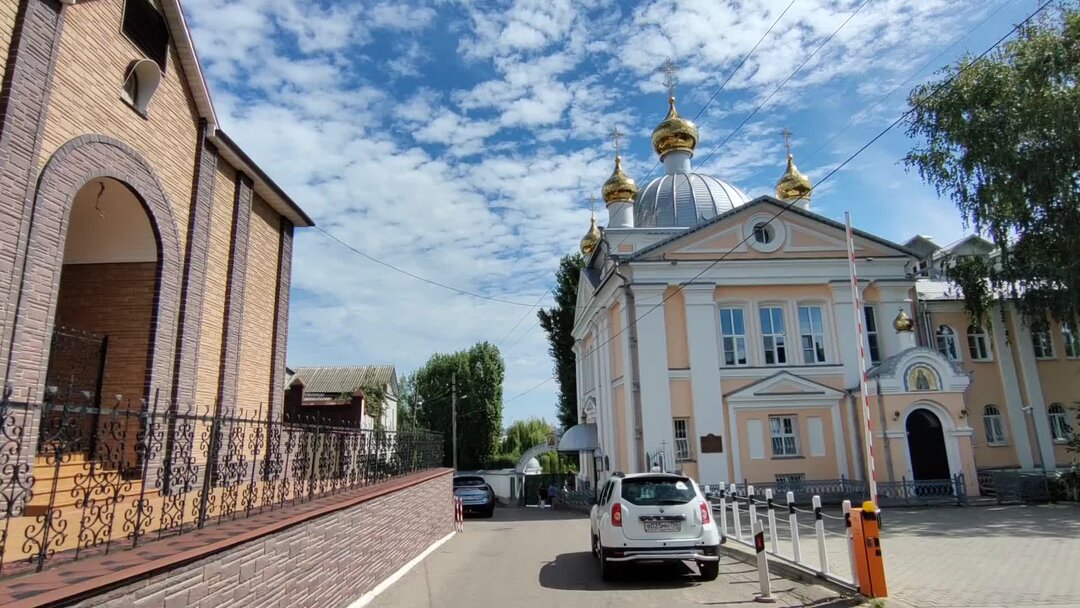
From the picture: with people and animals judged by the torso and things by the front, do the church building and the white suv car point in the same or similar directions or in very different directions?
very different directions

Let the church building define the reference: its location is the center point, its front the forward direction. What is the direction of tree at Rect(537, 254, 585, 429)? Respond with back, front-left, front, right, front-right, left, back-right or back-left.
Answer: back-right

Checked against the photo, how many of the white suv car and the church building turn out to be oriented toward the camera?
1

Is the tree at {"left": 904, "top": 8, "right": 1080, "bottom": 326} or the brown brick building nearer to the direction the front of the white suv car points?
the tree

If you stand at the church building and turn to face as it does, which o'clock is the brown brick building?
The brown brick building is roughly at 1 o'clock from the church building.

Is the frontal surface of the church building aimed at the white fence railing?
yes

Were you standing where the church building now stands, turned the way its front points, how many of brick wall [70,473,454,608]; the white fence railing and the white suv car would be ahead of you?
3

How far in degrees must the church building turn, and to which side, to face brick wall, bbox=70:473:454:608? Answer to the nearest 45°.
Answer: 0° — it already faces it

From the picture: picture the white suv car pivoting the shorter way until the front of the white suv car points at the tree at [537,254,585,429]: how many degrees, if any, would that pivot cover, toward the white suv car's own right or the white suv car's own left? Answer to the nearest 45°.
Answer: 0° — it already faces it

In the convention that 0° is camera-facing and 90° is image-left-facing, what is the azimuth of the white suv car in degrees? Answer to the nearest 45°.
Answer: approximately 180°

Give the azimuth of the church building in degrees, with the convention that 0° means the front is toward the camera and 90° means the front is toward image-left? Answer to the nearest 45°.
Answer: approximately 0°

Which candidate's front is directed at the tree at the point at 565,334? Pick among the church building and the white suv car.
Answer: the white suv car

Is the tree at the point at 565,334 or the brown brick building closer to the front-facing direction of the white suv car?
the tree
